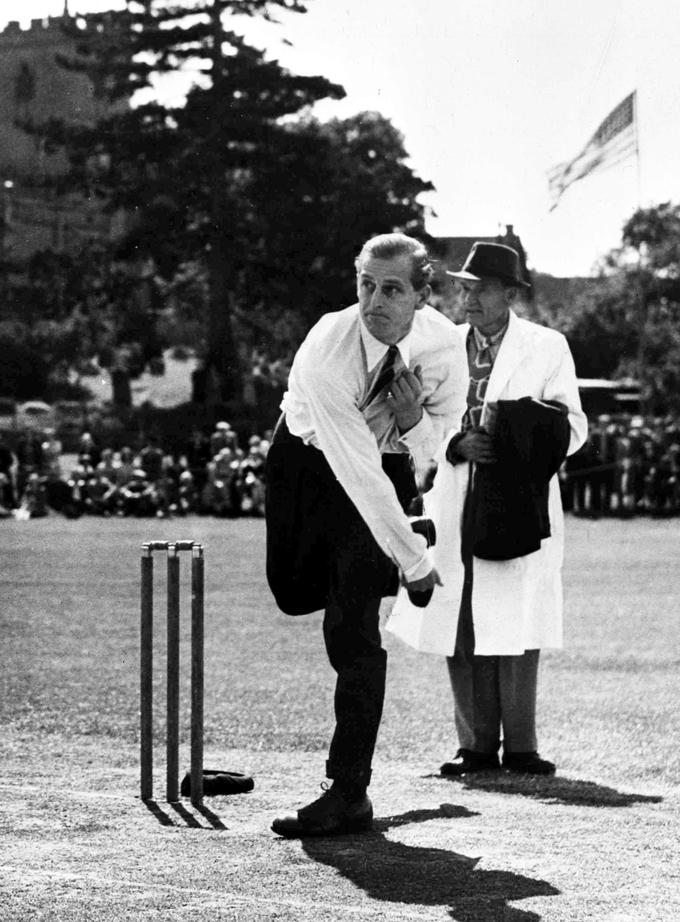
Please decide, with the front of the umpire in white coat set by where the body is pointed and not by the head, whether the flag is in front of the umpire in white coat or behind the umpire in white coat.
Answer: behind

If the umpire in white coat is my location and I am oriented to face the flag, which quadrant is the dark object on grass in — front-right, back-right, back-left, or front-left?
back-left

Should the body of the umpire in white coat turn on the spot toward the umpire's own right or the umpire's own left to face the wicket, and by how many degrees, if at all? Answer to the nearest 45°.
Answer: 0° — they already face it

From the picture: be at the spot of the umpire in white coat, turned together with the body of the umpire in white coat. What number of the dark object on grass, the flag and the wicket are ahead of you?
2

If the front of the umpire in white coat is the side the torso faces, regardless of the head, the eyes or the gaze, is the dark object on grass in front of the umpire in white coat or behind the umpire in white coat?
in front

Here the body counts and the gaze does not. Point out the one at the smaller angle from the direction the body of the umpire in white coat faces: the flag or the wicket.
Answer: the wicket

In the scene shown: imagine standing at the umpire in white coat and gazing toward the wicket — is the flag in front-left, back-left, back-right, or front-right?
back-right

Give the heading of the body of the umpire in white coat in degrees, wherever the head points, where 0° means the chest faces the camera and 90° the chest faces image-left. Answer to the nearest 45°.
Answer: approximately 45°
